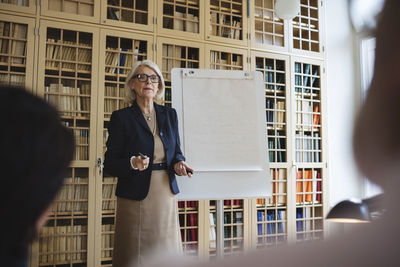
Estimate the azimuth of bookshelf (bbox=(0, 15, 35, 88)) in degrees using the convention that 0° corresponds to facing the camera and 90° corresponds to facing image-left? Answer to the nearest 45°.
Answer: approximately 45°

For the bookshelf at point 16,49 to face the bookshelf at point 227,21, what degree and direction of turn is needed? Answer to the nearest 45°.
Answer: approximately 135° to its left

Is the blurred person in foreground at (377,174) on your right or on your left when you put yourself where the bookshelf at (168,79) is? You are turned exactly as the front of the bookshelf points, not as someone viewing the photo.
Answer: on your left

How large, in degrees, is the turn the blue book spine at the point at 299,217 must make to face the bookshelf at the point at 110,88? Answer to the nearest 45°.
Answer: approximately 45° to its right

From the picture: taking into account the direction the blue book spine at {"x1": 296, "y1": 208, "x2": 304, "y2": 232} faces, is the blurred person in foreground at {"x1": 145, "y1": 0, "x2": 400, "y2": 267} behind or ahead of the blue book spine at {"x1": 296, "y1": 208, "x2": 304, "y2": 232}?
ahead

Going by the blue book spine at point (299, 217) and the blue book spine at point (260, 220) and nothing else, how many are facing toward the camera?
2
